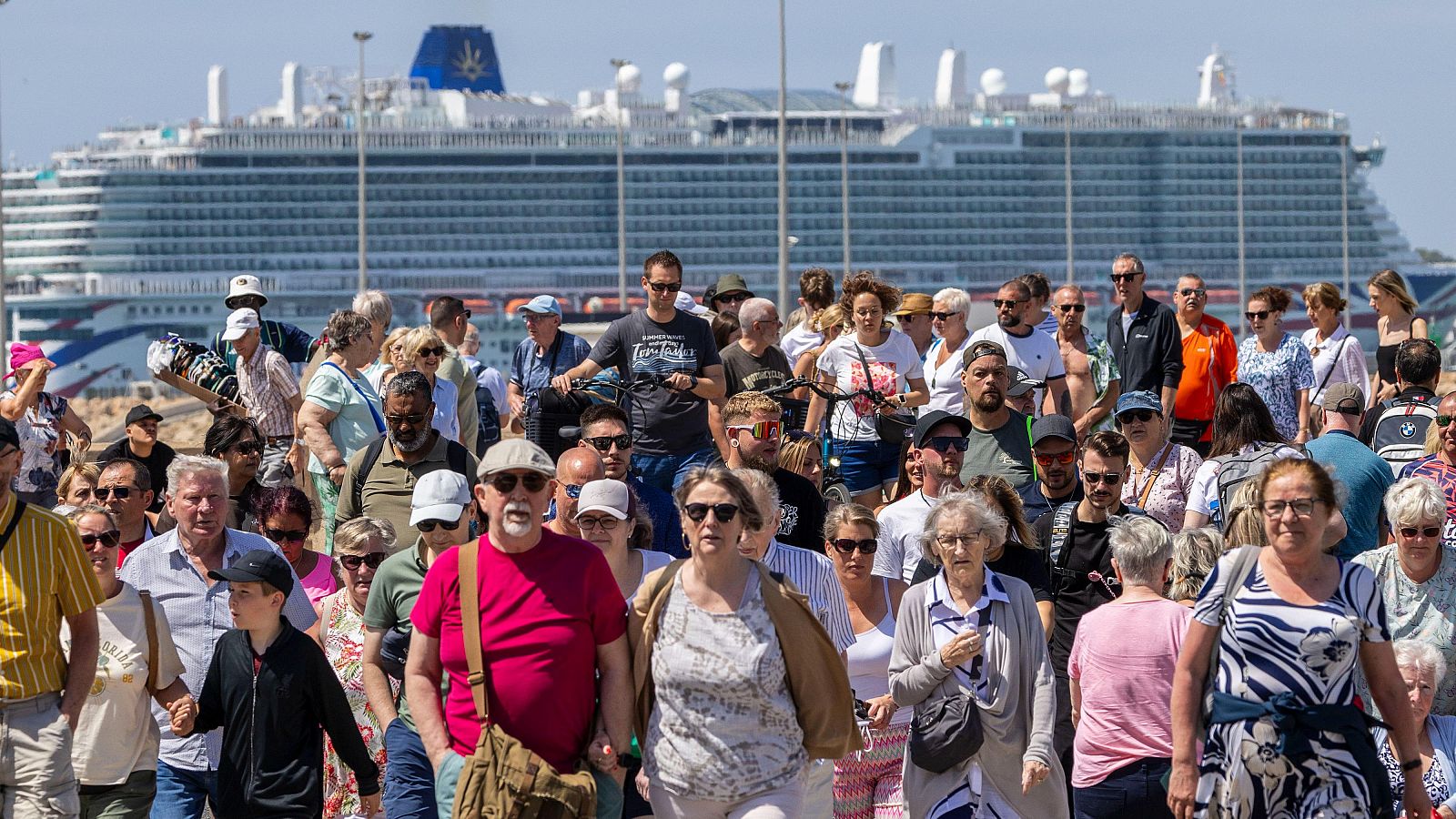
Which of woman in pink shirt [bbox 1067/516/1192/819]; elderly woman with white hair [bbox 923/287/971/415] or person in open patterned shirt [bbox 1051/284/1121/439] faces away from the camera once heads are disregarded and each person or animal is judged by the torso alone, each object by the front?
the woman in pink shirt

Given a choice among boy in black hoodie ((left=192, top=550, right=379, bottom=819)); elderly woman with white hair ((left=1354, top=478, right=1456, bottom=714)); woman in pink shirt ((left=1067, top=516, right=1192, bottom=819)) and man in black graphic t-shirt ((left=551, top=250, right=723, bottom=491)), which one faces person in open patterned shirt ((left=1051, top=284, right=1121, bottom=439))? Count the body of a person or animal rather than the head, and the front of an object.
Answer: the woman in pink shirt

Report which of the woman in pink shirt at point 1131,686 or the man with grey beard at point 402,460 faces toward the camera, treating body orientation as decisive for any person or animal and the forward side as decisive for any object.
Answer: the man with grey beard

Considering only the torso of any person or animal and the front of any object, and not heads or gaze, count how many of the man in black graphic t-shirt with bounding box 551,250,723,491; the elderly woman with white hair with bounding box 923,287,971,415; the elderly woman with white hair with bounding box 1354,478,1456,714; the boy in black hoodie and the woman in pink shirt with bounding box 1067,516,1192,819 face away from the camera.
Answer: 1

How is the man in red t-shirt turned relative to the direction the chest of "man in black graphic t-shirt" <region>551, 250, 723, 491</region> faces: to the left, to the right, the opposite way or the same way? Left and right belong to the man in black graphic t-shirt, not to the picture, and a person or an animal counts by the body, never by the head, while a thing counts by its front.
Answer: the same way

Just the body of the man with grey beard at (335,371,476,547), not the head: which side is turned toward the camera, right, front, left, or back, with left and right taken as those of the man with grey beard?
front

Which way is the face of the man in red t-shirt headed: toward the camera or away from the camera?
toward the camera

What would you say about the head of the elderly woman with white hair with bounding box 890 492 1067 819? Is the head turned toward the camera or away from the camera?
toward the camera

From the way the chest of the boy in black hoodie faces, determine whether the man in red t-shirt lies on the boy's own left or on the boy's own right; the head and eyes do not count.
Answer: on the boy's own left

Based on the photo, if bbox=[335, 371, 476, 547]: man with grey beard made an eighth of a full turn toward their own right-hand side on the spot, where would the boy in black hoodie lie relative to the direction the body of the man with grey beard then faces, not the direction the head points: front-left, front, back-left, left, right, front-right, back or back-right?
front-left

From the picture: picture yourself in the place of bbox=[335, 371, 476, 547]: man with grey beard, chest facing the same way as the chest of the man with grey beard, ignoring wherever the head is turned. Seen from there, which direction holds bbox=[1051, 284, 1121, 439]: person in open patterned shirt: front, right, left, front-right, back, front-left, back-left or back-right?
back-left

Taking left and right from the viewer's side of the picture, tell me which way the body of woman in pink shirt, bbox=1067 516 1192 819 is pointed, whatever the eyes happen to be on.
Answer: facing away from the viewer

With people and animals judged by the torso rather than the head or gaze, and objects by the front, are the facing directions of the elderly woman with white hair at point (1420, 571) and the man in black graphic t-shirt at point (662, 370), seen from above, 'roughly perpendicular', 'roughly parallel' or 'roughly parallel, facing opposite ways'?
roughly parallel

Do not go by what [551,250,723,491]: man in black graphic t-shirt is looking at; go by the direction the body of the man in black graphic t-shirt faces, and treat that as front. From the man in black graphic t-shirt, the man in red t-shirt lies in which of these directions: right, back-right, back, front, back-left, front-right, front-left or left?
front

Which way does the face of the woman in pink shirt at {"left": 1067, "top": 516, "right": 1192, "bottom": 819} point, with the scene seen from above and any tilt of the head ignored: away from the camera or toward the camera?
away from the camera

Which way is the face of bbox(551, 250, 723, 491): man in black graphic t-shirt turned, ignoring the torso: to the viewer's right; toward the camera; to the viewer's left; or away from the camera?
toward the camera

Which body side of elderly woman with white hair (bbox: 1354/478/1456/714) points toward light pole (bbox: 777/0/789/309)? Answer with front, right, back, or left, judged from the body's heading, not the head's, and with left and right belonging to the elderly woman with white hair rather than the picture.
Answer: back

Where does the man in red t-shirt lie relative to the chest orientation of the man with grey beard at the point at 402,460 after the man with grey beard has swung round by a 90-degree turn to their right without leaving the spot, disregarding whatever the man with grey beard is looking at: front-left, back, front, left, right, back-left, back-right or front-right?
left

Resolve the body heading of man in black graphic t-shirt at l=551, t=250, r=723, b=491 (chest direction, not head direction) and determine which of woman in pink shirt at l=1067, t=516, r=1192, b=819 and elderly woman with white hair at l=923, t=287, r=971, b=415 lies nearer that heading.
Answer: the woman in pink shirt

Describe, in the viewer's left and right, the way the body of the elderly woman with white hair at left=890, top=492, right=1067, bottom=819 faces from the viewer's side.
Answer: facing the viewer
